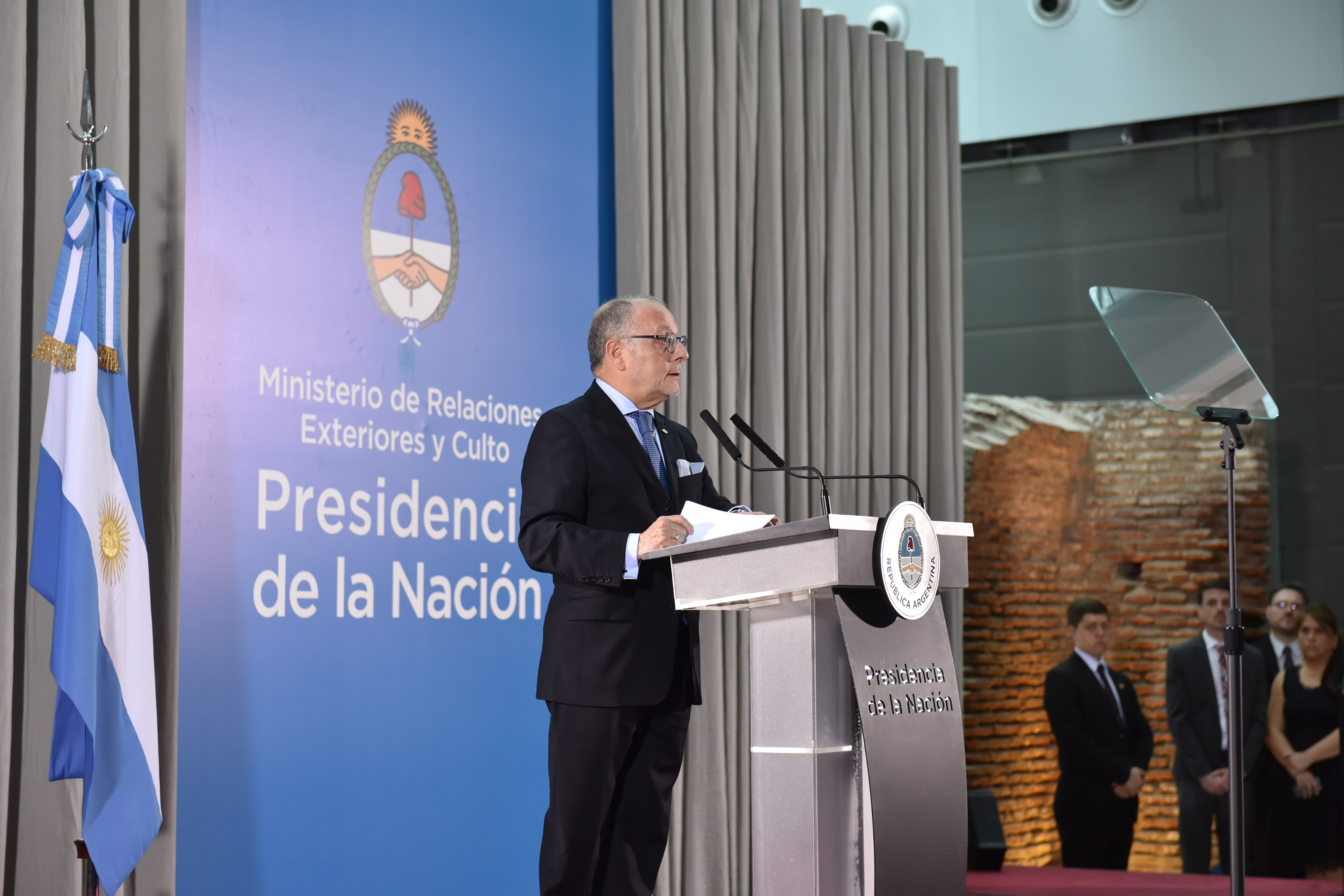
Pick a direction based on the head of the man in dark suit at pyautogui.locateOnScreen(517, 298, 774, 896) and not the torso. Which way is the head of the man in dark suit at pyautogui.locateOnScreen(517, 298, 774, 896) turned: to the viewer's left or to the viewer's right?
to the viewer's right

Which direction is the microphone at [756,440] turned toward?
to the viewer's left

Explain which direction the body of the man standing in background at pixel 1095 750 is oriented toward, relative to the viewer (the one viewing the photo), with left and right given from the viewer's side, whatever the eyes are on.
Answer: facing the viewer and to the right of the viewer

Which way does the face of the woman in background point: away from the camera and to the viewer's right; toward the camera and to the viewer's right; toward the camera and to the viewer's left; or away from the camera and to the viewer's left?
toward the camera and to the viewer's left

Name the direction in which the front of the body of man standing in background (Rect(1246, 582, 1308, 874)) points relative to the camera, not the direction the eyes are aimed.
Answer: toward the camera

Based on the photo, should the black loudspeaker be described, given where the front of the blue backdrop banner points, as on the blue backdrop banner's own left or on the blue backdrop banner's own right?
on the blue backdrop banner's own left

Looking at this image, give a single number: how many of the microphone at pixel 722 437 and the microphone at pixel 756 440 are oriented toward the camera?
0

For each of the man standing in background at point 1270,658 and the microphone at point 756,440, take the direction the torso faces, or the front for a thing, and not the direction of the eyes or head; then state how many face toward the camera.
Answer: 1

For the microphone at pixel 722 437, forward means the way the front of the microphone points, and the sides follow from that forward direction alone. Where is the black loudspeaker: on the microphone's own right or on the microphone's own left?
on the microphone's own right
